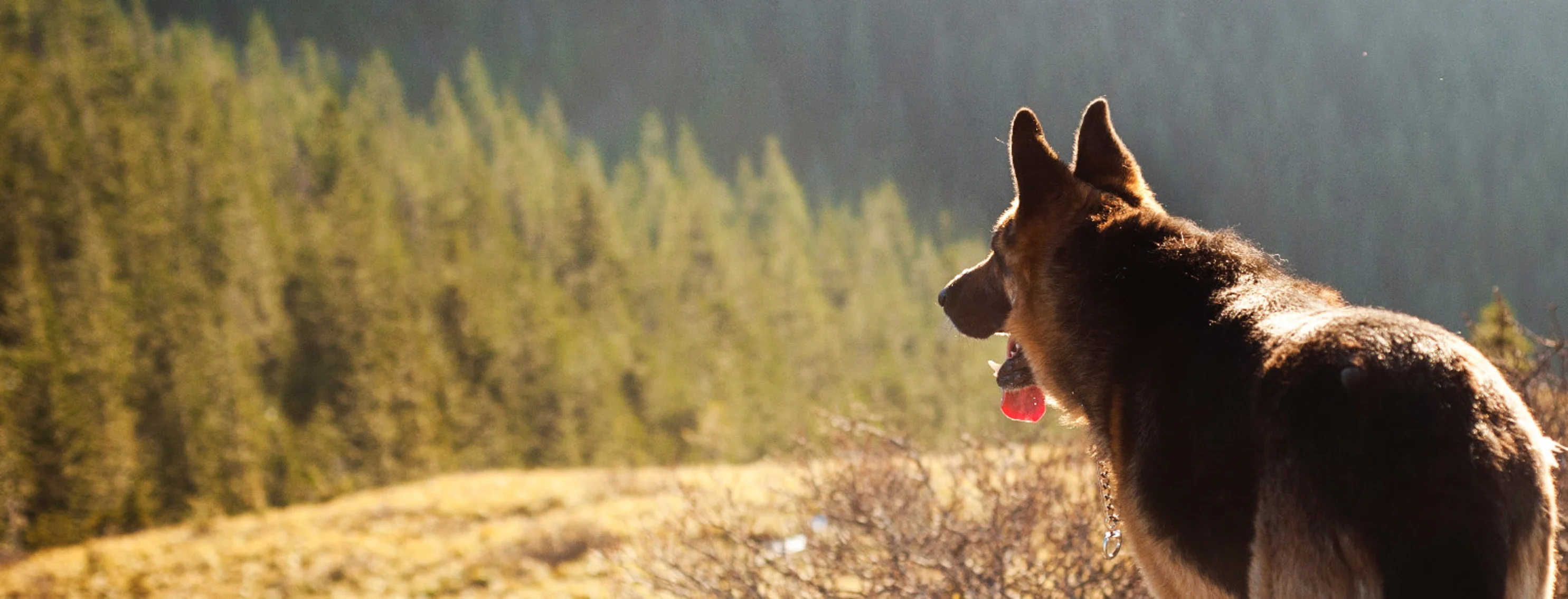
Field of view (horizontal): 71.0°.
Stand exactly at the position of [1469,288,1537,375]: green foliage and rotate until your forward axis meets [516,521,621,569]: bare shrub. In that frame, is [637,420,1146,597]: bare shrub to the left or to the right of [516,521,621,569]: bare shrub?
left

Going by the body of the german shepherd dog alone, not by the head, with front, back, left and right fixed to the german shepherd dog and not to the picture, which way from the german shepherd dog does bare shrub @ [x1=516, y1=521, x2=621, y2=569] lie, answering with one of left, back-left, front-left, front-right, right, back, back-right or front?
front

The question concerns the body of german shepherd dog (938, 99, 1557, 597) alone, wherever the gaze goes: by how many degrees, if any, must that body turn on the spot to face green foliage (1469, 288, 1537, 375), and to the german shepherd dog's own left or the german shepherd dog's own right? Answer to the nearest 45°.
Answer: approximately 45° to the german shepherd dog's own right

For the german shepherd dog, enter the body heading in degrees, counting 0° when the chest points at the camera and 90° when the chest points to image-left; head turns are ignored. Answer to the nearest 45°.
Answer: approximately 135°

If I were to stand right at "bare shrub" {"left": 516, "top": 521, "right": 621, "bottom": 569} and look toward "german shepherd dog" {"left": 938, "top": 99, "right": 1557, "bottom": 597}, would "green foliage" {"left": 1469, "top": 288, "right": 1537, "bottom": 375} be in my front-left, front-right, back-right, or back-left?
front-left

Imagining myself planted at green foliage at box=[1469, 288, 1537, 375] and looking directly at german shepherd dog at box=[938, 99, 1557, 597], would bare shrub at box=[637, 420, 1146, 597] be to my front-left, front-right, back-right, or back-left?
front-right
